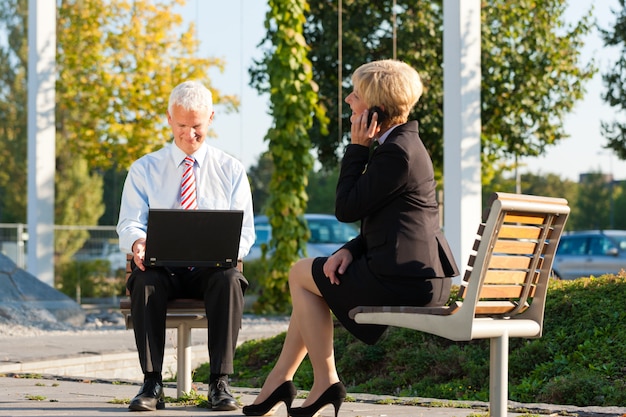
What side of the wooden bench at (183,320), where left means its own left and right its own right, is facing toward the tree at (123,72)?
back

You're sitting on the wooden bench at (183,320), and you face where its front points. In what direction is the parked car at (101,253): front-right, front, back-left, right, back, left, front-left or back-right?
back

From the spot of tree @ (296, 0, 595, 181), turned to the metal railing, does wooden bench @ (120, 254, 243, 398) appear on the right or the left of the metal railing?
left

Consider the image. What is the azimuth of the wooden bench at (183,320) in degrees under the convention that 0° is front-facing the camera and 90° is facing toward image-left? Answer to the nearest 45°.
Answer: approximately 0°

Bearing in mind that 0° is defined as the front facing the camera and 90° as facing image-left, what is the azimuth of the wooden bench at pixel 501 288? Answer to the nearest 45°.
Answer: approximately 135°

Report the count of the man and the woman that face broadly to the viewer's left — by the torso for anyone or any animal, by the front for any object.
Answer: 1

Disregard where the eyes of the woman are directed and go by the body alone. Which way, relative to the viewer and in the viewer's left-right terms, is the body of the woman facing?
facing to the left of the viewer

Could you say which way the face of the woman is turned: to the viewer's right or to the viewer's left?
to the viewer's left

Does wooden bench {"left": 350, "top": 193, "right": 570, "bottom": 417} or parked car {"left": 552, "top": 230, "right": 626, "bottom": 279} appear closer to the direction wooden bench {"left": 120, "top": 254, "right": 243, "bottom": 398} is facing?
the wooden bench
